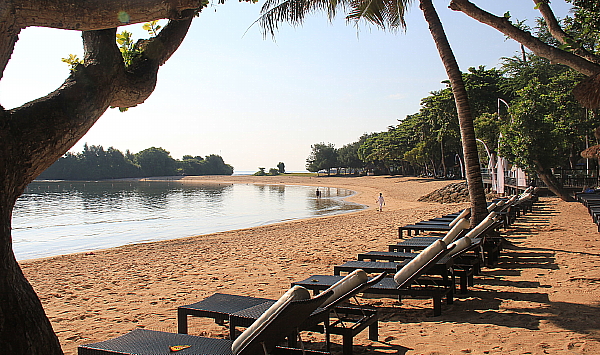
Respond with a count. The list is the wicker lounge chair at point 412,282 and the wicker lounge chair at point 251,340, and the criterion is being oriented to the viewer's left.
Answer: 2

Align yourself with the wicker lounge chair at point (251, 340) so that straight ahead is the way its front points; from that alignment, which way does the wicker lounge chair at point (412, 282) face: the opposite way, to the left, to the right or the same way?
the same way

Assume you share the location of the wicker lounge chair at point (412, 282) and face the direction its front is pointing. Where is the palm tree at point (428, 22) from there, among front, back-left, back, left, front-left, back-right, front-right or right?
right

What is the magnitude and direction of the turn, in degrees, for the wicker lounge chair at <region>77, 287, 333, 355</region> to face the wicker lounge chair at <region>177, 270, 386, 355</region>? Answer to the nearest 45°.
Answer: approximately 135° to its right

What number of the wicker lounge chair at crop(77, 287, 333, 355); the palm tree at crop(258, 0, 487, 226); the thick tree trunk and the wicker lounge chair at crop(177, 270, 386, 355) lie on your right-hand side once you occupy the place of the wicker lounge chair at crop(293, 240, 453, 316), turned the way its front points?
1

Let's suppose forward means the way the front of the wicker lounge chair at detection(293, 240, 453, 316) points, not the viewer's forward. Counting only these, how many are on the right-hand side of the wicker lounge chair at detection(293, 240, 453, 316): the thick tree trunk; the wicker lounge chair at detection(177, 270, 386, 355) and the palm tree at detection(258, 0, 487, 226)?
1

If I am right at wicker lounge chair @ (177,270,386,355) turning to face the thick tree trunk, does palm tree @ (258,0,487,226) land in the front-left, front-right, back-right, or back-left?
back-right

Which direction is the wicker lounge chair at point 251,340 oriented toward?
to the viewer's left

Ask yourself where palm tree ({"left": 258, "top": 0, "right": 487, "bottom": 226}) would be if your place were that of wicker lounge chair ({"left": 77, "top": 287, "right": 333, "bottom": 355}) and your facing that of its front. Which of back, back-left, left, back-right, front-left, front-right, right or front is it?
back-right

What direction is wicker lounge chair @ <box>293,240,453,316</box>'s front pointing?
to the viewer's left

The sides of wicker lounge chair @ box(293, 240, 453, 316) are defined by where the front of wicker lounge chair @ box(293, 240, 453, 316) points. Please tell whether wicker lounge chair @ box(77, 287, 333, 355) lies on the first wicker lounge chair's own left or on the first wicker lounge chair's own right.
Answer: on the first wicker lounge chair's own left
